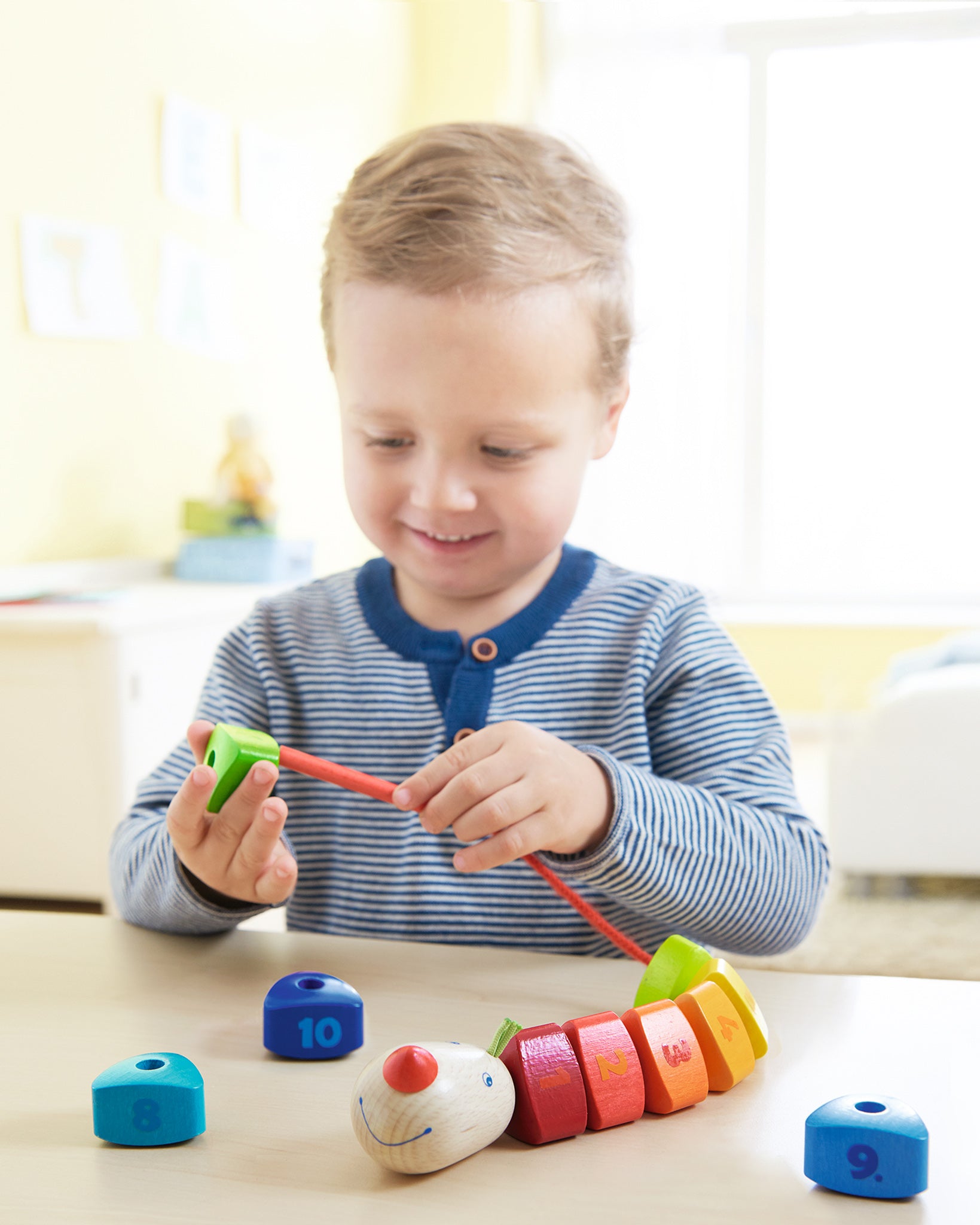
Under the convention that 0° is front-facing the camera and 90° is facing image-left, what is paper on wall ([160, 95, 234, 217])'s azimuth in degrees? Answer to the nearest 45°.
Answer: approximately 315°

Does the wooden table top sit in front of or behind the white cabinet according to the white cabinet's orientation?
in front

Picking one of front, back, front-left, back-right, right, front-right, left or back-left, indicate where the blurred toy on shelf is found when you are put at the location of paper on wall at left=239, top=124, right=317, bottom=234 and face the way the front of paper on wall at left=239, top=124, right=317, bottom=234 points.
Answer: front-right

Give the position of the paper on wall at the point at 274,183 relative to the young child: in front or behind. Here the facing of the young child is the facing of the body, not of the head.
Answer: behind

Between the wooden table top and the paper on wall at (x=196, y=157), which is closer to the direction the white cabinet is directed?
the wooden table top

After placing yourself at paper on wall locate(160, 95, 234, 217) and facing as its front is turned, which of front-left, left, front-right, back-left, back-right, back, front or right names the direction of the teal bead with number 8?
front-right

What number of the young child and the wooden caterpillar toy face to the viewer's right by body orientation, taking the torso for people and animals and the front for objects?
0

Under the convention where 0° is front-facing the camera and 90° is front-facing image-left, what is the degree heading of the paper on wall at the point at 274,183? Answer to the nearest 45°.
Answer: approximately 315°

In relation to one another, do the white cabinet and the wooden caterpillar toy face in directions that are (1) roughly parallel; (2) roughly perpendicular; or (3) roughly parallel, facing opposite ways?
roughly perpendicular
